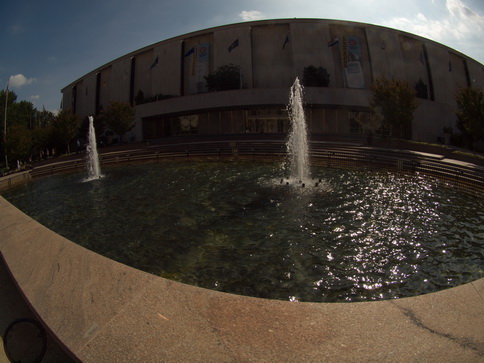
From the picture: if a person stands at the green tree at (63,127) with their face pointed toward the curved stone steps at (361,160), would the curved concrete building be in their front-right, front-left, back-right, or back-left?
front-left

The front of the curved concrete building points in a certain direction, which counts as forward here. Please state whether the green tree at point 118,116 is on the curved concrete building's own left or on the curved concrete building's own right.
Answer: on the curved concrete building's own right

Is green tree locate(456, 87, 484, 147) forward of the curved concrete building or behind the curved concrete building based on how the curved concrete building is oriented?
forward

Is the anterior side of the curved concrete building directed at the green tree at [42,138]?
no

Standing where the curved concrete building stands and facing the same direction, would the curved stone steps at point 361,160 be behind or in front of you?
in front

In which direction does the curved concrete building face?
toward the camera

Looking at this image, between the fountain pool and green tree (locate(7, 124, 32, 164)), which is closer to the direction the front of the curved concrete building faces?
the fountain pool

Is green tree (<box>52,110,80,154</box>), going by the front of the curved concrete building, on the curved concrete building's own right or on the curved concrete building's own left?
on the curved concrete building's own right

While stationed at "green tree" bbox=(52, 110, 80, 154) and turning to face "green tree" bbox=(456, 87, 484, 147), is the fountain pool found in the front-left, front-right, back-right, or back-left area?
front-right

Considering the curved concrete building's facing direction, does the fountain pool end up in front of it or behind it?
in front

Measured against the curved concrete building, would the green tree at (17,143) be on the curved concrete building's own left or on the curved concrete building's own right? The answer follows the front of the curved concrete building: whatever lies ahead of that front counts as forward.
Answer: on the curved concrete building's own right

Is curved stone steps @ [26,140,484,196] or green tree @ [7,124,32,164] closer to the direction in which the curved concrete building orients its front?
the curved stone steps

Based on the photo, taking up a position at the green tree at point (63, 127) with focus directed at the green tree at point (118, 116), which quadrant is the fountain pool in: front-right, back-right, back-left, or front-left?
front-right

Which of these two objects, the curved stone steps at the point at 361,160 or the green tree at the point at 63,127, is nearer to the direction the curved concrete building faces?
the curved stone steps
